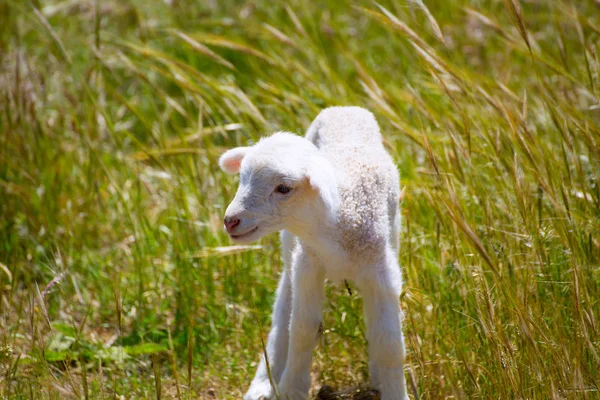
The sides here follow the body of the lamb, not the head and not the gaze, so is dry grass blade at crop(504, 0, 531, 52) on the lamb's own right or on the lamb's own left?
on the lamb's own left

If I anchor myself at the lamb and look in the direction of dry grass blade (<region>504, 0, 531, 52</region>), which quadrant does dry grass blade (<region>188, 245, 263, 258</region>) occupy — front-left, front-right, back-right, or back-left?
back-left

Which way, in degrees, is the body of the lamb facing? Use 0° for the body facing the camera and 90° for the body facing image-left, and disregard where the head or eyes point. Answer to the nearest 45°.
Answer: approximately 0°
